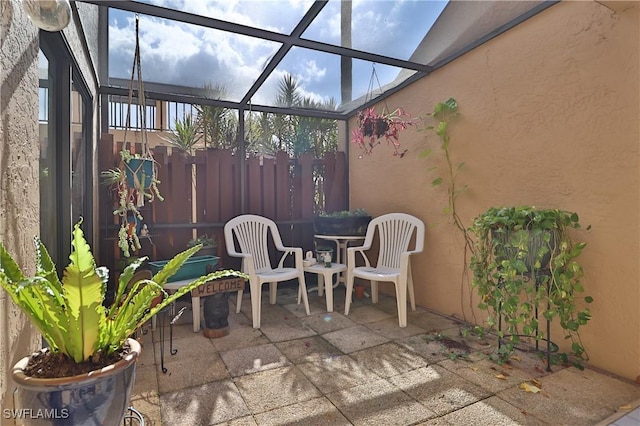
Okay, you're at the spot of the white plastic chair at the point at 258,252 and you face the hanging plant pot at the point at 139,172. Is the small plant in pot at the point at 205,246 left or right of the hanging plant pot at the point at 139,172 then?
right

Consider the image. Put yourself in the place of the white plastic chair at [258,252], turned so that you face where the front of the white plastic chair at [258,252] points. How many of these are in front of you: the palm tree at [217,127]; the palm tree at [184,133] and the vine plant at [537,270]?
1

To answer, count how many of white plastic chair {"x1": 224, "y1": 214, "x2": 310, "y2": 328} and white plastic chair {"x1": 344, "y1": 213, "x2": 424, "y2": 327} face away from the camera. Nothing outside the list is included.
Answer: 0

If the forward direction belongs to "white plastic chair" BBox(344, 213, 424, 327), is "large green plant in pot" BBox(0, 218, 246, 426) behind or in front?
in front

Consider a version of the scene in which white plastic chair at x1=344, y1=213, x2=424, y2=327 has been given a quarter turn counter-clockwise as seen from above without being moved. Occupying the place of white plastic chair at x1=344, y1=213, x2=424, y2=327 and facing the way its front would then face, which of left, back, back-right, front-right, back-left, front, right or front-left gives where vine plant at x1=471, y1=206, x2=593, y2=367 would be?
front

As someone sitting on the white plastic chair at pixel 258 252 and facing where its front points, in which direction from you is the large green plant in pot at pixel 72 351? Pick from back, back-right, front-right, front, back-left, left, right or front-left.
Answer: front-right

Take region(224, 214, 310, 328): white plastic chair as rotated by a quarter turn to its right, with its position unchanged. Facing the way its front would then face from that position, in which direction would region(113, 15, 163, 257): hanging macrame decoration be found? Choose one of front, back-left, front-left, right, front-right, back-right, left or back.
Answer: front

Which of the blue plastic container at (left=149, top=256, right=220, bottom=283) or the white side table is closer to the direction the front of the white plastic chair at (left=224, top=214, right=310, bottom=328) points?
the white side table

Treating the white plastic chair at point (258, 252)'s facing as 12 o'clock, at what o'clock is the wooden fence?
The wooden fence is roughly at 6 o'clock from the white plastic chair.

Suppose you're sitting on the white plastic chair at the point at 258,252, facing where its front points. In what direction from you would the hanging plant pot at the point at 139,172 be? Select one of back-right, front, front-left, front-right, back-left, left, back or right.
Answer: right

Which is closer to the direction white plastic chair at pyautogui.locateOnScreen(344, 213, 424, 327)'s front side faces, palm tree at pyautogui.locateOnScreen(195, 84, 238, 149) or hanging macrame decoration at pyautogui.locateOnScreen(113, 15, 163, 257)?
the hanging macrame decoration

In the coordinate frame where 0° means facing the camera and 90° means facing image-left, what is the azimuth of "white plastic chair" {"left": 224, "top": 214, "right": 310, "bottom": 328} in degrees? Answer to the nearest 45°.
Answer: approximately 315°

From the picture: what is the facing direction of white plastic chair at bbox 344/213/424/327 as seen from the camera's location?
facing the viewer and to the left of the viewer

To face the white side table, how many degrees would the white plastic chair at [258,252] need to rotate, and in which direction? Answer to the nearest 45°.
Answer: approximately 45° to its left
